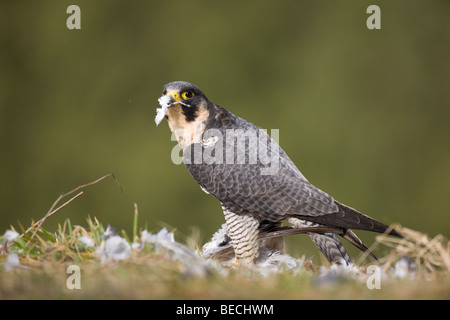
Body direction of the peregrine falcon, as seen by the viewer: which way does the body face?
to the viewer's left
